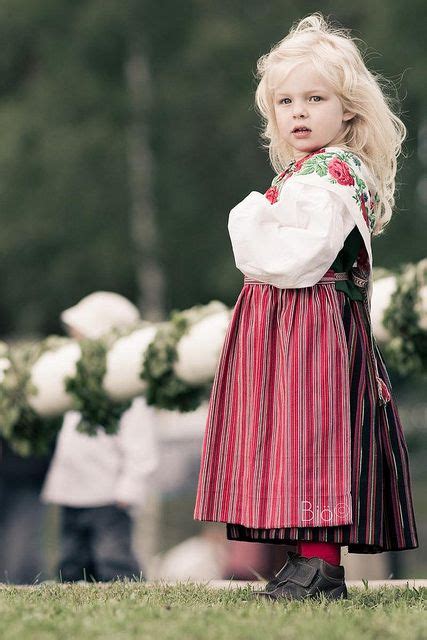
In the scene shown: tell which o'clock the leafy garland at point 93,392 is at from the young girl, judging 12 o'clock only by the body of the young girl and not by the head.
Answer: The leafy garland is roughly at 2 o'clock from the young girl.

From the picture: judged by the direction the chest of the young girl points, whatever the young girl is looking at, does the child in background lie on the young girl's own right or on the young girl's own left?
on the young girl's own right

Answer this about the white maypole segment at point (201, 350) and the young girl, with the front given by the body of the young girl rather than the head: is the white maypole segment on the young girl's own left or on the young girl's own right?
on the young girl's own right

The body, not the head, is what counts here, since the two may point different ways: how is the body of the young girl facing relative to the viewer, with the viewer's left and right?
facing to the left of the viewer

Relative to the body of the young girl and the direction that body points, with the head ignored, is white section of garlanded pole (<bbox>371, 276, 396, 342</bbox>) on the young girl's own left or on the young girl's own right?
on the young girl's own right
